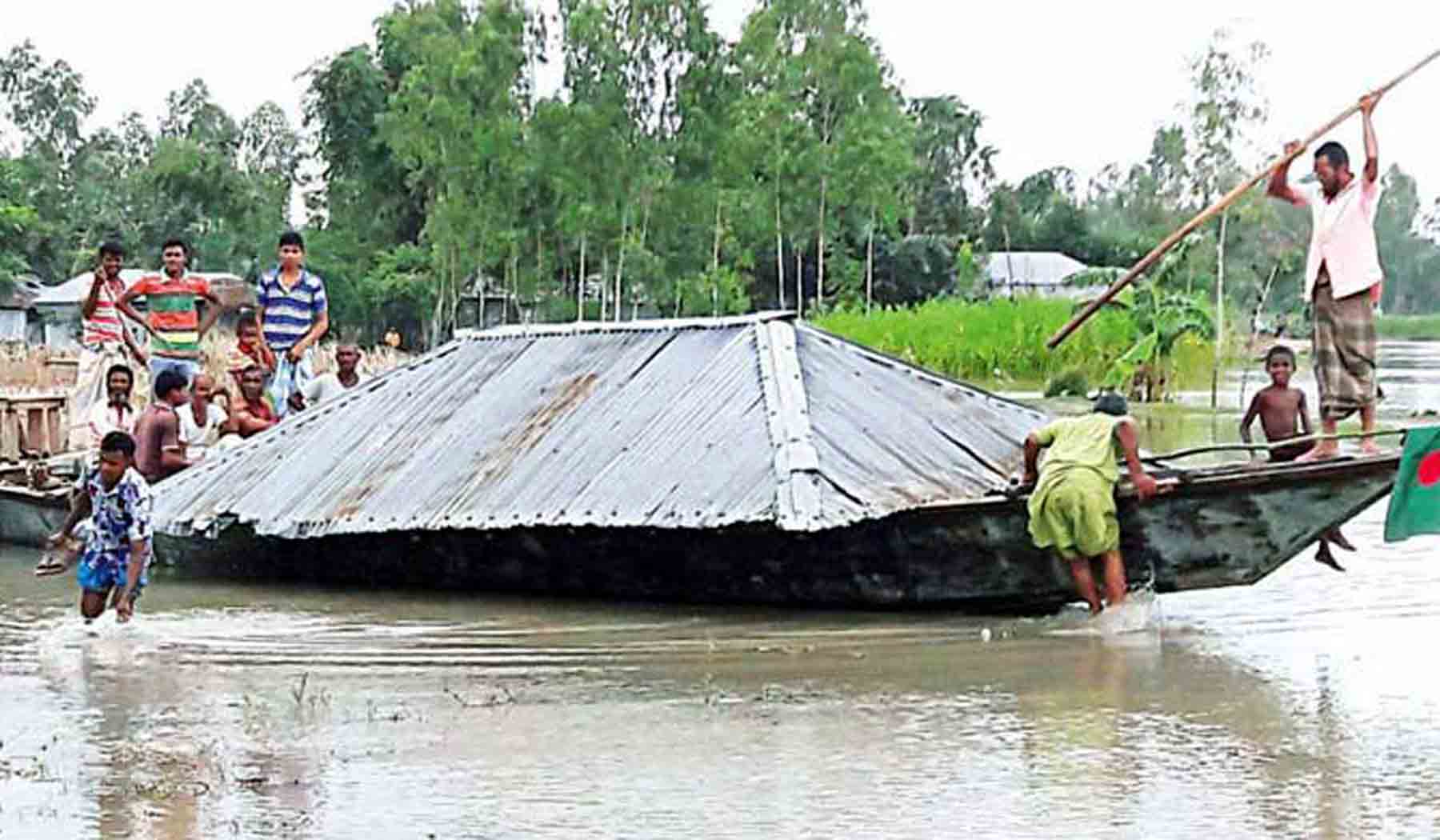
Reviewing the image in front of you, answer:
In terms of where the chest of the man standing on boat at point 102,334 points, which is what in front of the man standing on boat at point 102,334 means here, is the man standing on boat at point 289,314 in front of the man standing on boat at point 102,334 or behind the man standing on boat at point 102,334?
in front

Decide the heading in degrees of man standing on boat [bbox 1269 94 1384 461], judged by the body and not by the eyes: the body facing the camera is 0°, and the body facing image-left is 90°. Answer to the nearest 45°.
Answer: approximately 45°

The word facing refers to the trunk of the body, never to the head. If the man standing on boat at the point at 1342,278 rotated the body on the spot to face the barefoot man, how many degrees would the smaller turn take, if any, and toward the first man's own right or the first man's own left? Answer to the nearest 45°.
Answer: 0° — they already face them

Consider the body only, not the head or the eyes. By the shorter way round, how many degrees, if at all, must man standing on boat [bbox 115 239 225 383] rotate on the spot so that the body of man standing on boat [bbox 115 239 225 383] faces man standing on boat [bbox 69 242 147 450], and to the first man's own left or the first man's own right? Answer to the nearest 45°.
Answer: approximately 135° to the first man's own right

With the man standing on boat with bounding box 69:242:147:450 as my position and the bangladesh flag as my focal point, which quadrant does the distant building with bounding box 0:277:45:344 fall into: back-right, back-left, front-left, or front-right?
back-left

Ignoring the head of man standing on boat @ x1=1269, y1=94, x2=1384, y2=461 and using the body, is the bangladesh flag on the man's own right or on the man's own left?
on the man's own left

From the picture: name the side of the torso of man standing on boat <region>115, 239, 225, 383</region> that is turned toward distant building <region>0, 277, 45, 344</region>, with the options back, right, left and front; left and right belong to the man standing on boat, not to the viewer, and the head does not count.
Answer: back
